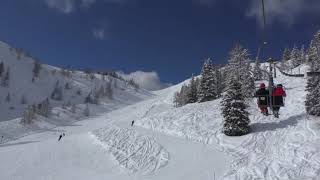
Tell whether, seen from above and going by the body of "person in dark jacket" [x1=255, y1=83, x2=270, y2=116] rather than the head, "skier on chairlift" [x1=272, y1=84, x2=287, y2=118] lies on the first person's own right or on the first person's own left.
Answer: on the first person's own right

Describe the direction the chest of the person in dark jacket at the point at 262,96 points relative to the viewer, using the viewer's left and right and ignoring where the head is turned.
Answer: facing away from the viewer
